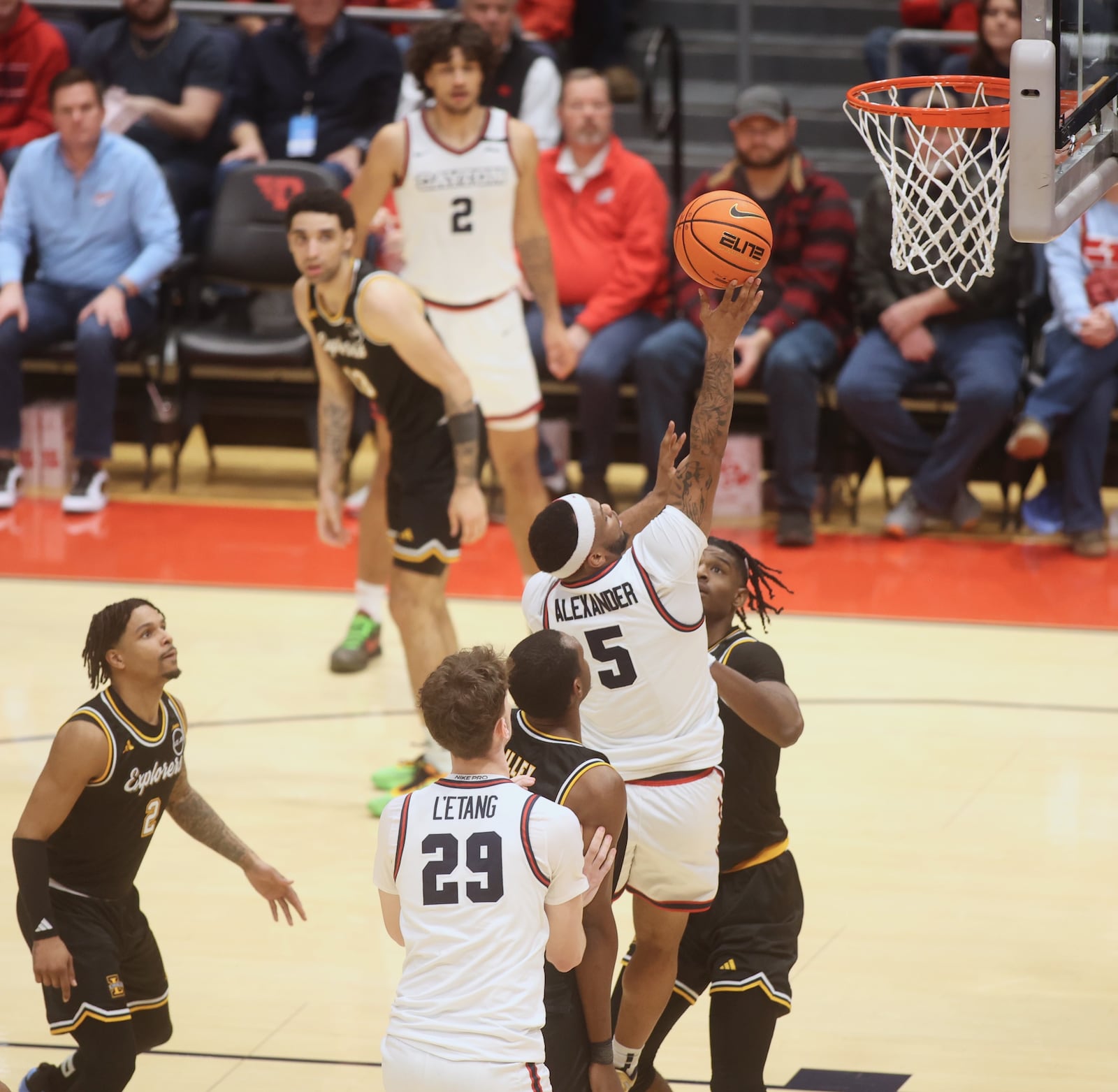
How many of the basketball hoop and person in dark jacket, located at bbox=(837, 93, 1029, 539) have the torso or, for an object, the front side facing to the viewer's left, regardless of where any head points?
1

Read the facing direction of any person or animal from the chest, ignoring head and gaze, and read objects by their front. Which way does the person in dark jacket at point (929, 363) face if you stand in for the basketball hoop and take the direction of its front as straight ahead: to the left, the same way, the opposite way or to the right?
to the left

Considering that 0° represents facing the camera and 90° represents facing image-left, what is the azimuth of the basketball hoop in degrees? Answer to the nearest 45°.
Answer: approximately 90°
